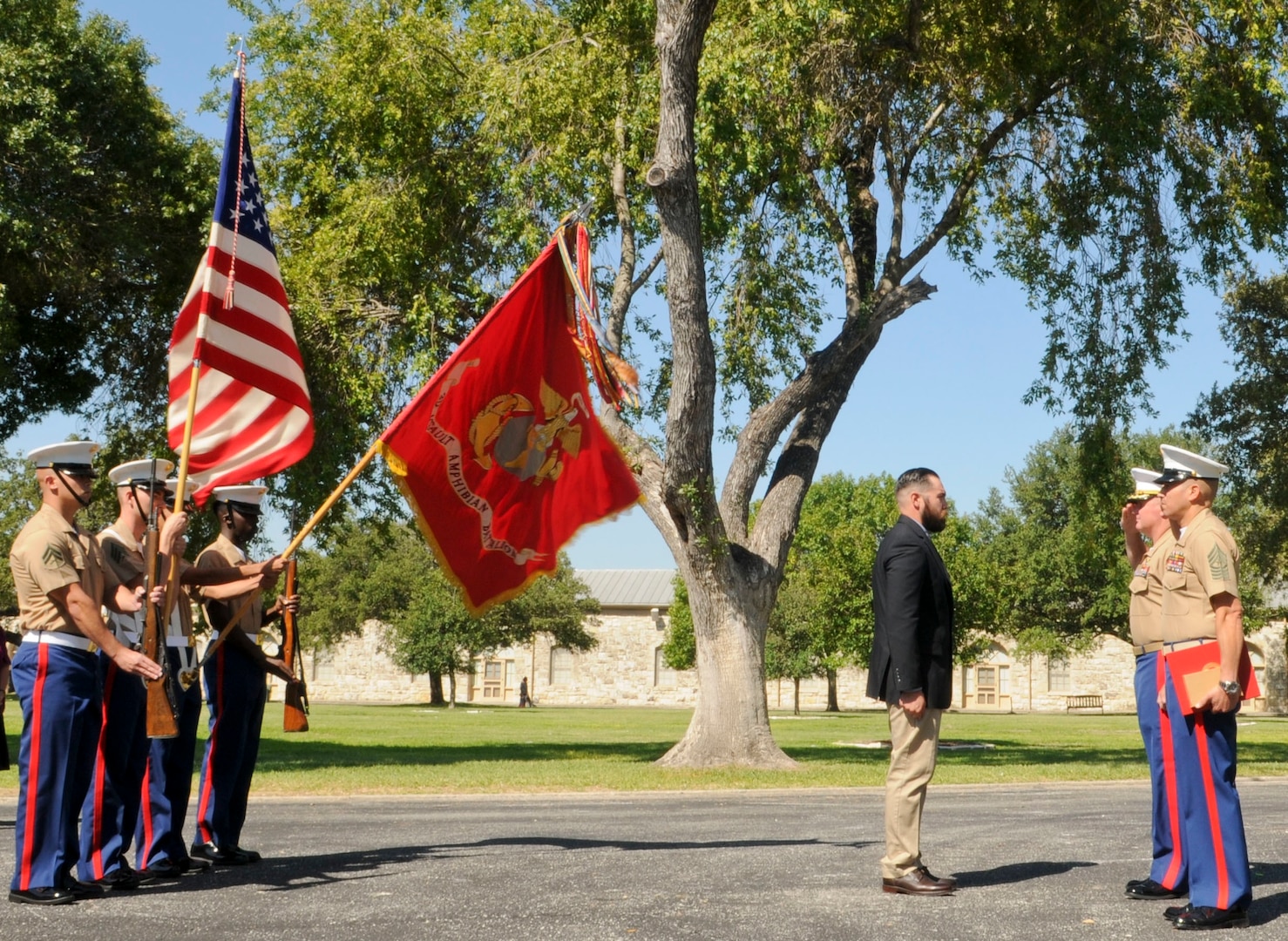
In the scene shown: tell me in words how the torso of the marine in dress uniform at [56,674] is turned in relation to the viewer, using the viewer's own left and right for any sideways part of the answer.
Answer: facing to the right of the viewer

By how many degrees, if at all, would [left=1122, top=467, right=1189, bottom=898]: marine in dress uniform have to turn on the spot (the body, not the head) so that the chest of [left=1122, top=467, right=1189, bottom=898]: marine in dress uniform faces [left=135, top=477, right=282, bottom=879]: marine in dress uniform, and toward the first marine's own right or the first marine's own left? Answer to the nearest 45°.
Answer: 0° — they already face them

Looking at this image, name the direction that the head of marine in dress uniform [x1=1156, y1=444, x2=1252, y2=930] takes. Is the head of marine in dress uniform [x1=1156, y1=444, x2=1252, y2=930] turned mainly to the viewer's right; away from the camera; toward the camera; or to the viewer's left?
to the viewer's left

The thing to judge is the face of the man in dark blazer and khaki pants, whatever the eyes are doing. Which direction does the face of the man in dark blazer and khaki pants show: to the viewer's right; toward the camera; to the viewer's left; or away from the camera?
to the viewer's right

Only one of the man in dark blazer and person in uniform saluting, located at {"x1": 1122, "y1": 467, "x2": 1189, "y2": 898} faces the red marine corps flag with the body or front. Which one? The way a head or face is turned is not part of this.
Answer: the marine in dress uniform

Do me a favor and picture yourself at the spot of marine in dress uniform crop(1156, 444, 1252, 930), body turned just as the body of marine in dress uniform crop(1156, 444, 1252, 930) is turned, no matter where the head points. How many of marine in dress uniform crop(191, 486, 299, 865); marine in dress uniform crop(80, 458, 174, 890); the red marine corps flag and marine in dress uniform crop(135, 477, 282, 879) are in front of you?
4

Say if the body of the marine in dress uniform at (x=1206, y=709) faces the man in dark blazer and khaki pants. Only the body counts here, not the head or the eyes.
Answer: yes

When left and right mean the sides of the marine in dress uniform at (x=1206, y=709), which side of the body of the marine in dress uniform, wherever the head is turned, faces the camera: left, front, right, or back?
left

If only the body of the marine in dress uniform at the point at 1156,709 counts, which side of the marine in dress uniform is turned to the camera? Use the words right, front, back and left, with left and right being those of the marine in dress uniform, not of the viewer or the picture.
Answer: left

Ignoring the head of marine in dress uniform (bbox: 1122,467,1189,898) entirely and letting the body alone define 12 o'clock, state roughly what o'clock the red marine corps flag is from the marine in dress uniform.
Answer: The red marine corps flag is roughly at 12 o'clock from the marine in dress uniform.

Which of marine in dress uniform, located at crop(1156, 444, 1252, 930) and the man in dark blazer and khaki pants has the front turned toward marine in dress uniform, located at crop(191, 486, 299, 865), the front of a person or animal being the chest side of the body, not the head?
marine in dress uniform, located at crop(1156, 444, 1252, 930)

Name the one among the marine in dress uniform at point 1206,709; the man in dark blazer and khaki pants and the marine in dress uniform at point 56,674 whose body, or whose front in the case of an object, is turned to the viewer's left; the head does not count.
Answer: the marine in dress uniform at point 1206,709

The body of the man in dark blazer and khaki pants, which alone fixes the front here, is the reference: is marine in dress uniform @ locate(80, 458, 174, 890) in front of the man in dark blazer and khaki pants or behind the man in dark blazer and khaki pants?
behind
